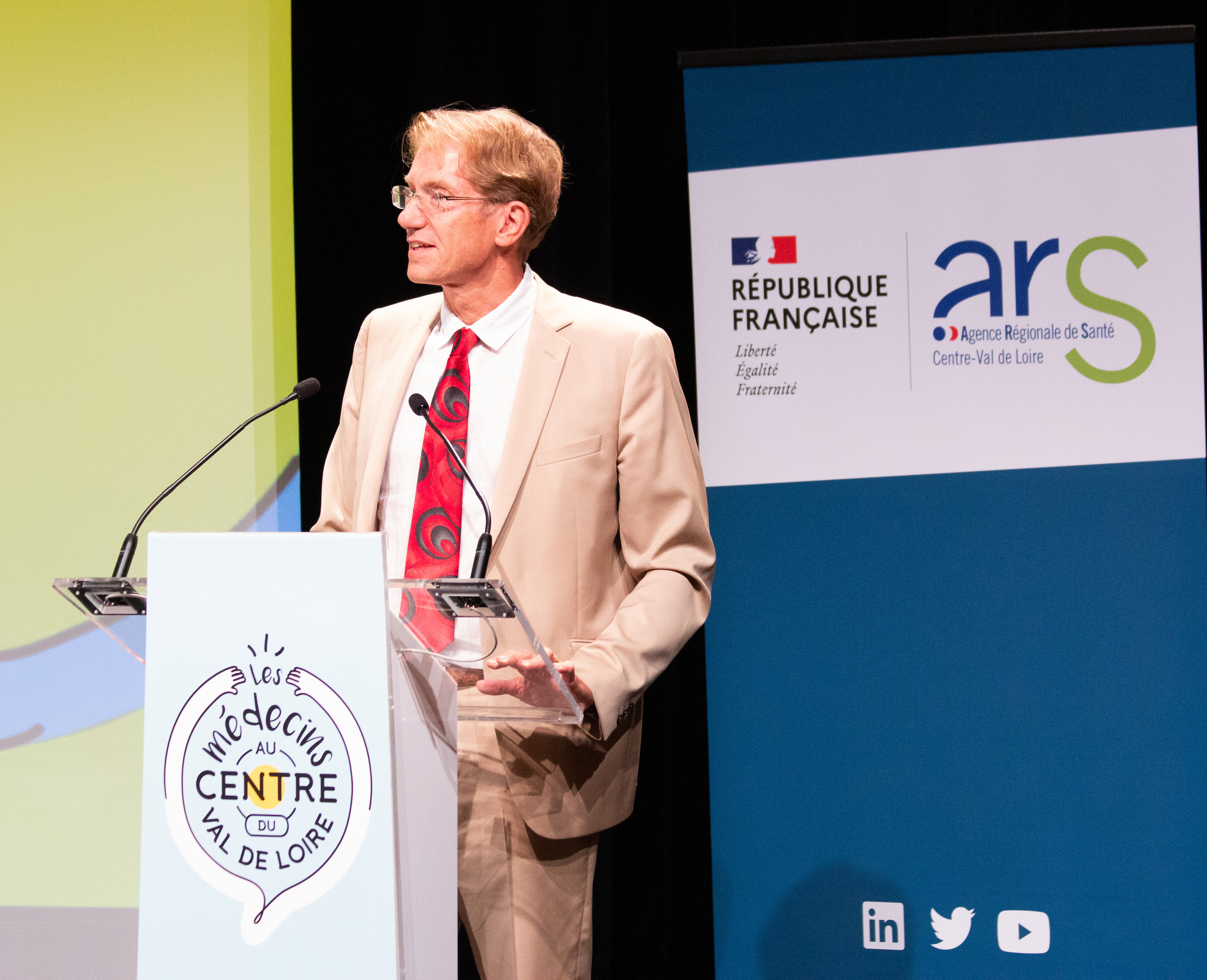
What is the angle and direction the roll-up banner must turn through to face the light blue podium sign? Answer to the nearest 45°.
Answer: approximately 45° to its right

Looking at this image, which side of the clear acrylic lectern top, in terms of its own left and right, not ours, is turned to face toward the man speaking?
back

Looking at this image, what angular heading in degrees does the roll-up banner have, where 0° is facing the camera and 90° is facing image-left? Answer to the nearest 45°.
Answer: approximately 0°

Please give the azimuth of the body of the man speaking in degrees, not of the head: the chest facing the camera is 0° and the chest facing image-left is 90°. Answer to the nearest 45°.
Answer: approximately 45°

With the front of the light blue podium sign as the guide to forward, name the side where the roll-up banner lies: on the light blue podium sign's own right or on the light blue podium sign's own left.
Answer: on the light blue podium sign's own left

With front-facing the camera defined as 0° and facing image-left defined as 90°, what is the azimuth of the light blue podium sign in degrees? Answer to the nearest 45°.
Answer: approximately 0°

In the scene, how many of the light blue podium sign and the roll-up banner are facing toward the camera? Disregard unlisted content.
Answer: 2

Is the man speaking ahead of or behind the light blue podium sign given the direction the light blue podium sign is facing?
behind
